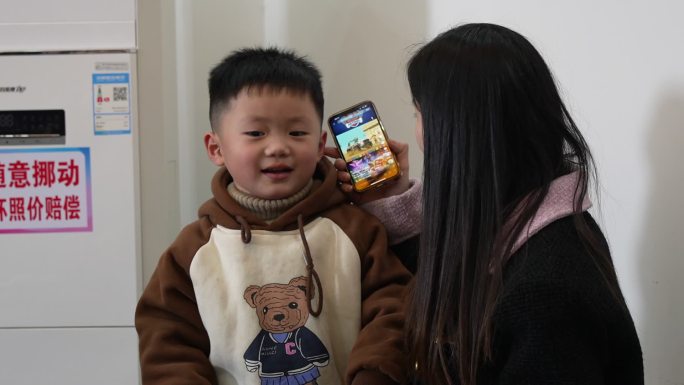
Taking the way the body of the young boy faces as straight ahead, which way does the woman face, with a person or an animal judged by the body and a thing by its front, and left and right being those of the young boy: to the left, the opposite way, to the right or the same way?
to the right

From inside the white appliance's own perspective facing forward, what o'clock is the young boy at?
The young boy is roughly at 11 o'clock from the white appliance.

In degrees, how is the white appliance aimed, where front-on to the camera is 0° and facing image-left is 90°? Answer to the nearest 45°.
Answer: approximately 0°

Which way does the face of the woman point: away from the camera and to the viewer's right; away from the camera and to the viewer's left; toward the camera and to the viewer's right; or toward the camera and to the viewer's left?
away from the camera and to the viewer's left

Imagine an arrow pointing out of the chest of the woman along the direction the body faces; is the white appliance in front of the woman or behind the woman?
in front

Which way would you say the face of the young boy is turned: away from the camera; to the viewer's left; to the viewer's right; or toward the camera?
toward the camera

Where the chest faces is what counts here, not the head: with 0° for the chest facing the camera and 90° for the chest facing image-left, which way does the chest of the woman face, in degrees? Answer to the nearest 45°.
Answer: approximately 90°

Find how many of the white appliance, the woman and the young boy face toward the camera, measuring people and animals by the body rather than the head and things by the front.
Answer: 2

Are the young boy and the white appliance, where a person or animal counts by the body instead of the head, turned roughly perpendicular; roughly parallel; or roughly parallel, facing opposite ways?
roughly parallel

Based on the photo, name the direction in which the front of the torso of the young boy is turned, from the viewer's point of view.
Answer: toward the camera

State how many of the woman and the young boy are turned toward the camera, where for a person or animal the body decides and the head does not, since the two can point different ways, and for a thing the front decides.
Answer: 1

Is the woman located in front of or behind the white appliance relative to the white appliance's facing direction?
in front
